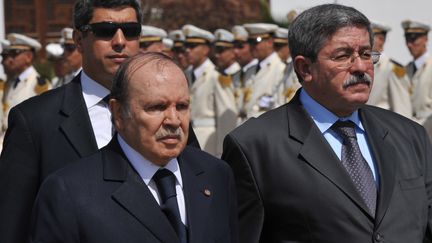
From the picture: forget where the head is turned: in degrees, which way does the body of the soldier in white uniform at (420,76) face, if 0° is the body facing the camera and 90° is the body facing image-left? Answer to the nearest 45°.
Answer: approximately 45°

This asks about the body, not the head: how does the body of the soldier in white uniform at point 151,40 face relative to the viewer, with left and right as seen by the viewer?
facing the viewer and to the left of the viewer

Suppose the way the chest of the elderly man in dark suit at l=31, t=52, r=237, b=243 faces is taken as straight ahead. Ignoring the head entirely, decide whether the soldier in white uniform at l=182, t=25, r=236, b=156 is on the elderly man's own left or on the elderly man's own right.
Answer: on the elderly man's own left

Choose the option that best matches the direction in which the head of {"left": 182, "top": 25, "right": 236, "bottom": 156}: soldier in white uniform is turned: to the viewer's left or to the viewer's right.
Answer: to the viewer's left

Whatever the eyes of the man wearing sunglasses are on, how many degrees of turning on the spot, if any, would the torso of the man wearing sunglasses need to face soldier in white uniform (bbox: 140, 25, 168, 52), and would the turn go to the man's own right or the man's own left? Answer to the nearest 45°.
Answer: approximately 135° to the man's own left

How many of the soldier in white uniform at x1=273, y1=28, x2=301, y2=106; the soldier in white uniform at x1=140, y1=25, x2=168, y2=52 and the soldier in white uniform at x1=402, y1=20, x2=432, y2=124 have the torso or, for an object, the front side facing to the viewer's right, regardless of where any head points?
0

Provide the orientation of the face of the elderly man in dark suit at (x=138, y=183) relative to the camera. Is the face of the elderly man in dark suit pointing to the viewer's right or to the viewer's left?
to the viewer's right

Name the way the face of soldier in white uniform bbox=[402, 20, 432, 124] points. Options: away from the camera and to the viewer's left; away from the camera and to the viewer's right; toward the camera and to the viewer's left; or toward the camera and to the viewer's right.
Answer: toward the camera and to the viewer's left

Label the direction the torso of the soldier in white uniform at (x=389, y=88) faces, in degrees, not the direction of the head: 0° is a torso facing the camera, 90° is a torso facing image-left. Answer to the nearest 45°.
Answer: approximately 45°

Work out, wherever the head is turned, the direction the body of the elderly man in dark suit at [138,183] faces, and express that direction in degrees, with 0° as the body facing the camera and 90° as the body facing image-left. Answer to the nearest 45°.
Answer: approximately 315°

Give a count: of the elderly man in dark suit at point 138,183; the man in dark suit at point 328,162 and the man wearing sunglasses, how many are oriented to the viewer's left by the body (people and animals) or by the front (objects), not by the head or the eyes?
0
